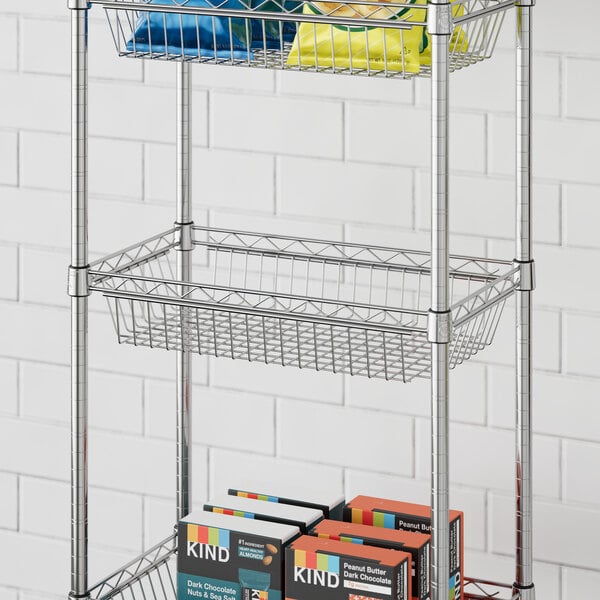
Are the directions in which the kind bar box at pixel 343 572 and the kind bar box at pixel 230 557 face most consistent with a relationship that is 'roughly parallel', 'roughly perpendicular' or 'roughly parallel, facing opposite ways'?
roughly parallel

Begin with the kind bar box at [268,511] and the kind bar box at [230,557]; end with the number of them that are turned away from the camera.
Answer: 0

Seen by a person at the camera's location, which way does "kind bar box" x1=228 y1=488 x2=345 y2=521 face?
facing the viewer and to the left of the viewer

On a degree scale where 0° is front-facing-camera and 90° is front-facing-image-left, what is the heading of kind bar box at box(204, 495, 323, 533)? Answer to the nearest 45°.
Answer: approximately 45°

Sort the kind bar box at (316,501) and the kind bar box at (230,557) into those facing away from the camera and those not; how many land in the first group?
0

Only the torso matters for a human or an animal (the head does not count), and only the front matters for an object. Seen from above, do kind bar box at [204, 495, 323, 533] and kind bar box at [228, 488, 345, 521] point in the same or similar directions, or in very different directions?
same or similar directions

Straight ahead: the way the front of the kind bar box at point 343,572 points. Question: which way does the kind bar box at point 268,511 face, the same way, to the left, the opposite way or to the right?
the same way
